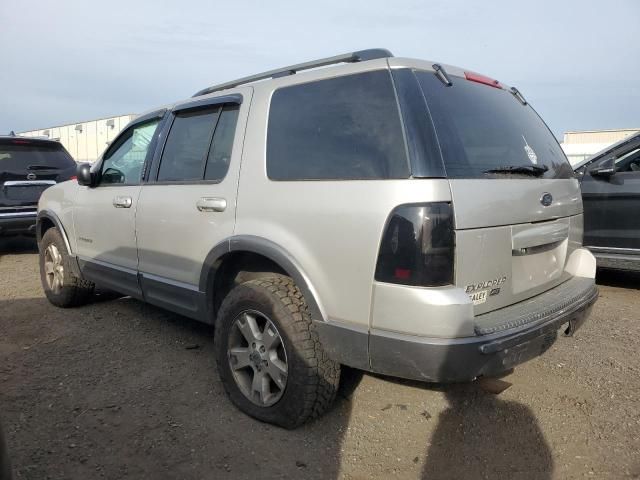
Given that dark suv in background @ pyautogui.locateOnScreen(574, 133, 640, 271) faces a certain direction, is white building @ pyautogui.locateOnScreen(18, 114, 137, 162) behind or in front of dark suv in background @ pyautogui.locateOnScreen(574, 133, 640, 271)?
in front

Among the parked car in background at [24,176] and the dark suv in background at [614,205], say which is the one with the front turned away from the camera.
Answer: the parked car in background

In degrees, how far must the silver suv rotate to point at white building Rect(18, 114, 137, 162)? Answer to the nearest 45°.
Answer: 0° — it already faces it

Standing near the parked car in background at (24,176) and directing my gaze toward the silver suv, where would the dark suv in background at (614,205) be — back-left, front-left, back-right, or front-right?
front-left

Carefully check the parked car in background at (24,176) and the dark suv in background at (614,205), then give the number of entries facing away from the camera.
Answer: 1

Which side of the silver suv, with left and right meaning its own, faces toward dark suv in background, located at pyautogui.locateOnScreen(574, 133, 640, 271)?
right

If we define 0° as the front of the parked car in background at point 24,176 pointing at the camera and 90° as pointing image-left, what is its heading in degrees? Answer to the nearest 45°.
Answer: approximately 180°

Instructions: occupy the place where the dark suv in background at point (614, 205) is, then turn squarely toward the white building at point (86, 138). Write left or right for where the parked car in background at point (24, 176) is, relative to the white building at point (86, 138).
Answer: left

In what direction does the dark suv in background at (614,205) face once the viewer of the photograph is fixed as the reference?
facing to the left of the viewer

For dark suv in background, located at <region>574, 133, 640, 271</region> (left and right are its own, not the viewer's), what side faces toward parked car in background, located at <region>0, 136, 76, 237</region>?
front

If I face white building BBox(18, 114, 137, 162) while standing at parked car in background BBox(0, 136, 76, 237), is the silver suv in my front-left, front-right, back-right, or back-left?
back-right

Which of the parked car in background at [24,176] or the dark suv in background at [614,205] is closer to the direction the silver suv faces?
the parked car in background

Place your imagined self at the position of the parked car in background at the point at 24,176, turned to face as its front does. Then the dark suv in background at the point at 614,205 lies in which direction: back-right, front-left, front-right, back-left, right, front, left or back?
back-right

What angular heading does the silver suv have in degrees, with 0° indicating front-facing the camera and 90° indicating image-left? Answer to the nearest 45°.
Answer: approximately 135°
